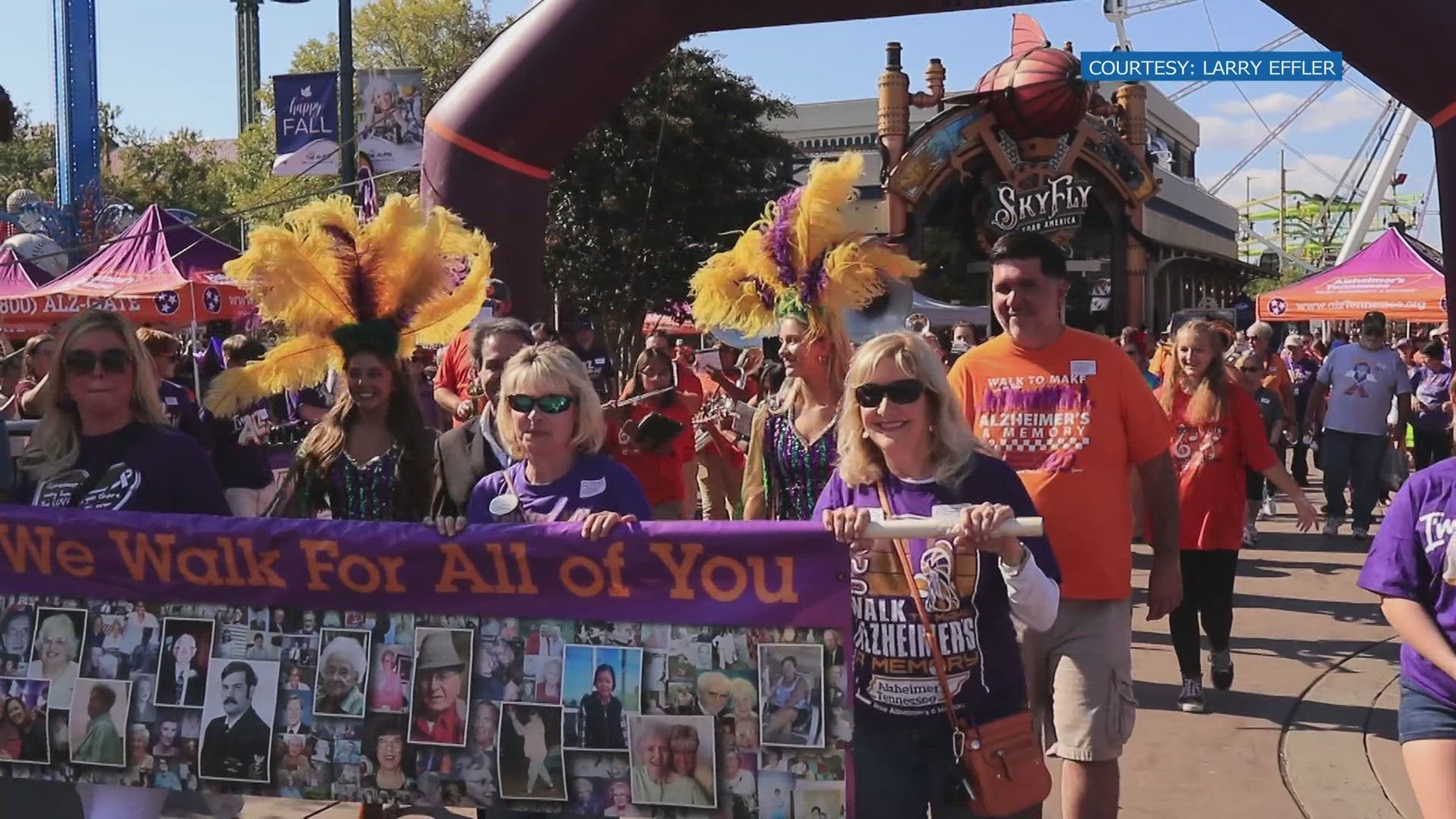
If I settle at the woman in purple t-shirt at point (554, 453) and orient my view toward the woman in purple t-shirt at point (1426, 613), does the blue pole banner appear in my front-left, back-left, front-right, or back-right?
back-left

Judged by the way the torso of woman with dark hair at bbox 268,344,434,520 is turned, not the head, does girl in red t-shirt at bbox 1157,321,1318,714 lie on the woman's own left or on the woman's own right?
on the woman's own left

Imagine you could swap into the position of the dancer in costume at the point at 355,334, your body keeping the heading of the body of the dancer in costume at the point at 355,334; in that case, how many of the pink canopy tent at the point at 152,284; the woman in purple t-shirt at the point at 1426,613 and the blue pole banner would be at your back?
2

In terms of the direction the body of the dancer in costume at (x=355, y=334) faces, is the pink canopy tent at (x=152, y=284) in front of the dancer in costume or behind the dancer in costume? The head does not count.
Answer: behind

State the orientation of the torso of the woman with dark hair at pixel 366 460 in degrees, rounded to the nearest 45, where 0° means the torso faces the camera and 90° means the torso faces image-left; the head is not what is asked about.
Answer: approximately 0°

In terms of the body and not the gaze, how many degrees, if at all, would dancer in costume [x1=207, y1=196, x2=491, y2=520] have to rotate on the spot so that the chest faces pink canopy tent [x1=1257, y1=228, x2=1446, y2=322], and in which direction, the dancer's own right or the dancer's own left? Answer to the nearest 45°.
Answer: approximately 135° to the dancer's own left

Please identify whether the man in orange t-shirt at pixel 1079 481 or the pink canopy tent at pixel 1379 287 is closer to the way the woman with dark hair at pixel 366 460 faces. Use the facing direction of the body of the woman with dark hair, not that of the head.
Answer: the man in orange t-shirt
